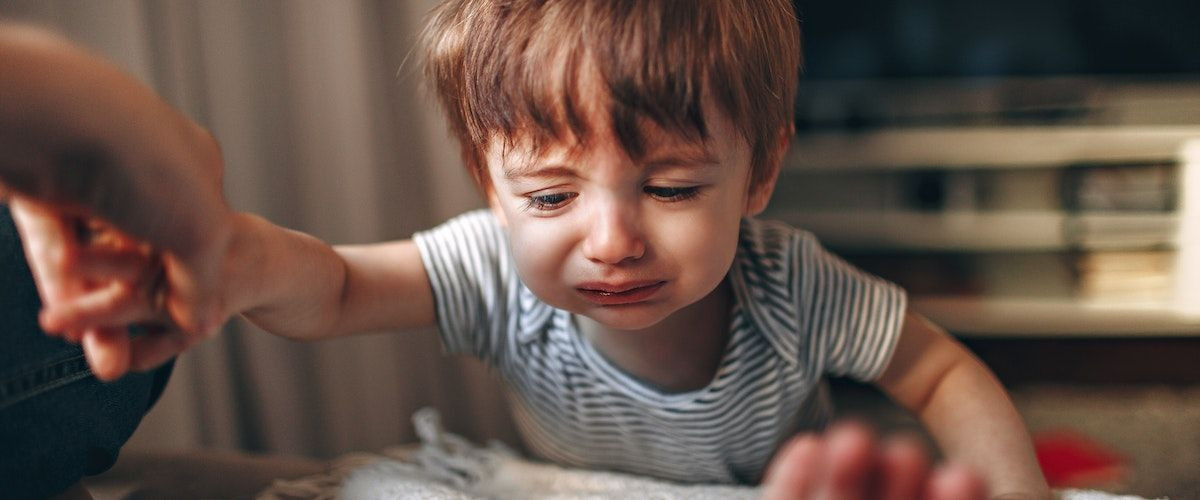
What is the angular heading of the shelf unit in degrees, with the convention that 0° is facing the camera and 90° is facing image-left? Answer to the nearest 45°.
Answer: approximately 0°

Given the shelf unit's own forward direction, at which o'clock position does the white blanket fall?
The white blanket is roughly at 1 o'clock from the shelf unit.
